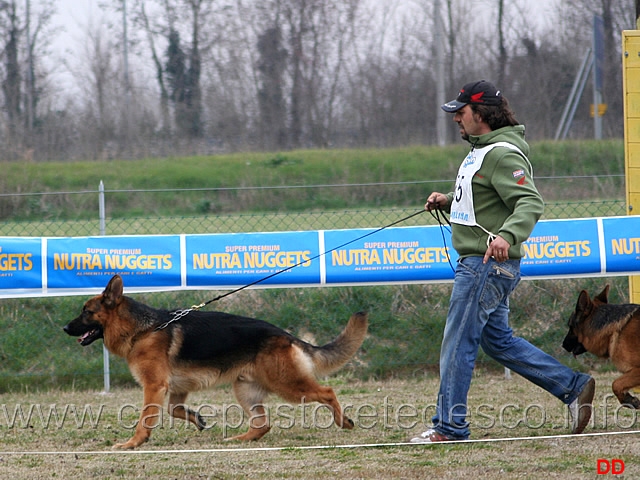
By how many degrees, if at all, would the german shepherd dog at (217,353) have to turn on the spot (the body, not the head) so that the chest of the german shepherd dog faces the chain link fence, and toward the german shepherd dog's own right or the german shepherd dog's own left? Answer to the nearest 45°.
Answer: approximately 90° to the german shepherd dog's own right

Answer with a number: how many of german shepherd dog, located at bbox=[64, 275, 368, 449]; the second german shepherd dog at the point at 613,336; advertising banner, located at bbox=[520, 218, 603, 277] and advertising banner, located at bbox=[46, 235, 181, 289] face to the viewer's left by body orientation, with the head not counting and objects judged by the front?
2

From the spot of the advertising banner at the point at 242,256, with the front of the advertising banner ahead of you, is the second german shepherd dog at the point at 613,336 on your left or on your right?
on your left

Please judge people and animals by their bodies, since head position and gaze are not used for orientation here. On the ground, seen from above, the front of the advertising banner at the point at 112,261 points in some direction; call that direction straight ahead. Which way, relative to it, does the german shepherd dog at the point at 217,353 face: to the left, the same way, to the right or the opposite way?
to the right

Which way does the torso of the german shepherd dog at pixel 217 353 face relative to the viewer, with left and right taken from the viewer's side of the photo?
facing to the left of the viewer

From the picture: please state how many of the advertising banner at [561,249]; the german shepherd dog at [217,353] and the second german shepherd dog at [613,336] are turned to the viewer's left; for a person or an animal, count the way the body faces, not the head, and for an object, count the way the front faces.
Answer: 2

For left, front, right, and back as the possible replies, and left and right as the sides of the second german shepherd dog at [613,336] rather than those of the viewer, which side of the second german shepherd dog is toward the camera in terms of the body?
left

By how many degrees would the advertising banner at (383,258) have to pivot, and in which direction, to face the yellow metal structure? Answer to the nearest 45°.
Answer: approximately 90° to its left

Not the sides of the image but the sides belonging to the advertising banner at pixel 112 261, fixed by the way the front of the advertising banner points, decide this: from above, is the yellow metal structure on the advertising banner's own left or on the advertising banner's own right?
on the advertising banner's own left

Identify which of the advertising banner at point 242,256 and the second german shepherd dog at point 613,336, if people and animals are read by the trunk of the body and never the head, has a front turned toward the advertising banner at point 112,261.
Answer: the second german shepherd dog

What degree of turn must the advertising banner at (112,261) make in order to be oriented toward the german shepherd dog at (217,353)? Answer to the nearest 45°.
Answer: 0° — it already faces it

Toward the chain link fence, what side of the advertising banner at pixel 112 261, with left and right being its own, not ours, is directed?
back

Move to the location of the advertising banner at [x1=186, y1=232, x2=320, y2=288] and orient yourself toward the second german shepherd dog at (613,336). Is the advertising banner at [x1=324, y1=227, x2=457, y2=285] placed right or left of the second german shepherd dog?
left

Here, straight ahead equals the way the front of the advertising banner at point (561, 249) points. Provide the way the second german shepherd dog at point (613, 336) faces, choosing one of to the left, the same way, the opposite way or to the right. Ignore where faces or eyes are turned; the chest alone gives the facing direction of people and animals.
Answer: to the right
